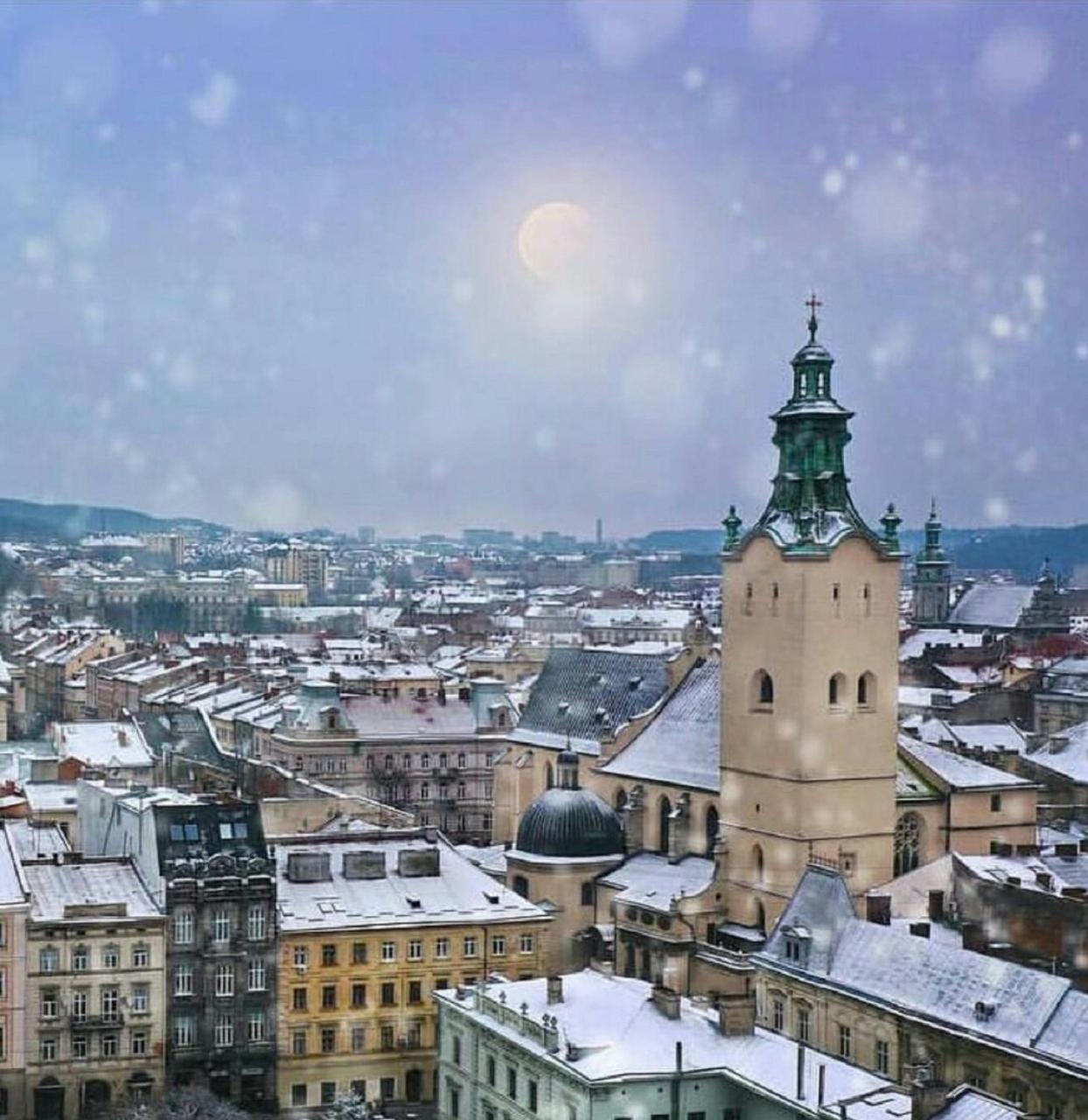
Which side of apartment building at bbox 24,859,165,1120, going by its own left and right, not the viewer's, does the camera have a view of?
front
